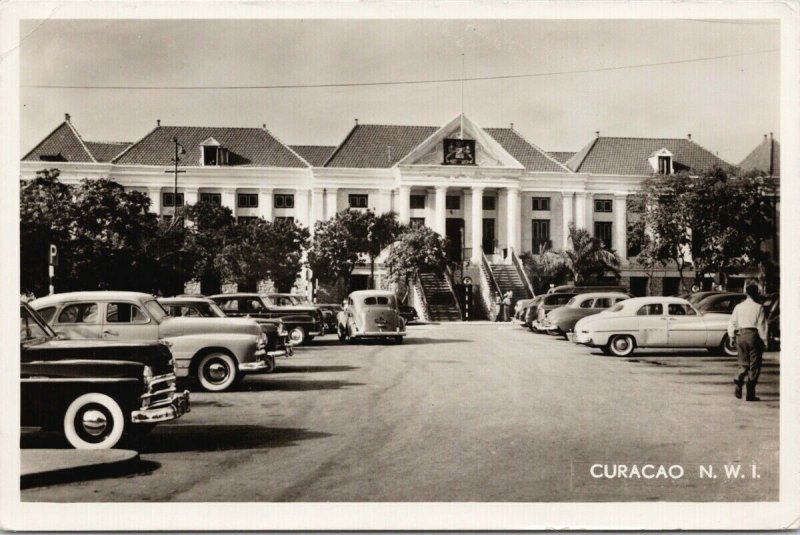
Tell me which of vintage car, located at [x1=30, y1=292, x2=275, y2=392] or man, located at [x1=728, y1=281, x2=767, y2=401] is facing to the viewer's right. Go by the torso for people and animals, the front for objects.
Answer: the vintage car

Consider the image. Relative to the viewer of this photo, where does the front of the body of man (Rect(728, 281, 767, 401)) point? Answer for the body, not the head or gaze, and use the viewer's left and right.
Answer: facing away from the viewer

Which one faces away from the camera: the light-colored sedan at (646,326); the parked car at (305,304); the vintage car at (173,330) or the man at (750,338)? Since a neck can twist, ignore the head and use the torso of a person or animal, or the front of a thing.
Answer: the man

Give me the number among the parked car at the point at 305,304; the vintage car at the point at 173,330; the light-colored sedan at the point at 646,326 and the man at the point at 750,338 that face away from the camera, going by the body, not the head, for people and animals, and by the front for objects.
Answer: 1

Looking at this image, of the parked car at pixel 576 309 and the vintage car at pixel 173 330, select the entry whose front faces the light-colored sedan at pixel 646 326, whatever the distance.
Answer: the vintage car

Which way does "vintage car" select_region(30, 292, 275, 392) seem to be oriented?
to the viewer's right

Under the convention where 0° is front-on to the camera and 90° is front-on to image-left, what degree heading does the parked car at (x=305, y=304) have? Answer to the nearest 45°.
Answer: approximately 270°
